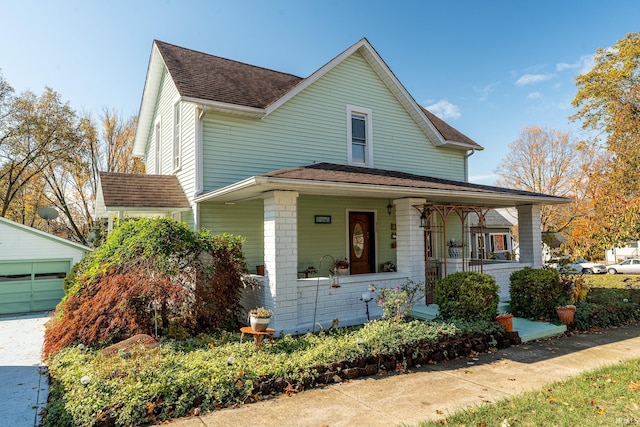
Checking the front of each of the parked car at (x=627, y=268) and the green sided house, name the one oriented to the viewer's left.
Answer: the parked car

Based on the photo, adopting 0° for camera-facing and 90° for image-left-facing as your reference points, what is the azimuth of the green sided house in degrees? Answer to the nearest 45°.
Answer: approximately 315°

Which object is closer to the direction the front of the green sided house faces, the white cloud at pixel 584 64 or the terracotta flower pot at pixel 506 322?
the terracotta flower pot

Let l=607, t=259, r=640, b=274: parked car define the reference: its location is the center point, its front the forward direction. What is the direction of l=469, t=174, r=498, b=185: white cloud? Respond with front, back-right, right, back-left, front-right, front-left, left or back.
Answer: front-right

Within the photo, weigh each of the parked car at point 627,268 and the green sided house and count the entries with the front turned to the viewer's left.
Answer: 1

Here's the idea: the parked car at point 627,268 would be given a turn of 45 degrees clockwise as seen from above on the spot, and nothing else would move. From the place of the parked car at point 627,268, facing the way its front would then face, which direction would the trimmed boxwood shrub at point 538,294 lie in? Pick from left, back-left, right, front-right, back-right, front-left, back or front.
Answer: back-left

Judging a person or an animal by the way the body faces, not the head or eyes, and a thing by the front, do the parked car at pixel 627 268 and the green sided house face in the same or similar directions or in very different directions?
very different directions

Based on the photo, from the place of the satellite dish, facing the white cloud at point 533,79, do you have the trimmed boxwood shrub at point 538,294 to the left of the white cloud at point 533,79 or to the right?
right

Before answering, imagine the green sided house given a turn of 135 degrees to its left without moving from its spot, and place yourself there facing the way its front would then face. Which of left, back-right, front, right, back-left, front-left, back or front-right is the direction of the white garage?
left

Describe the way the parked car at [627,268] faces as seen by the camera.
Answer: facing to the left of the viewer

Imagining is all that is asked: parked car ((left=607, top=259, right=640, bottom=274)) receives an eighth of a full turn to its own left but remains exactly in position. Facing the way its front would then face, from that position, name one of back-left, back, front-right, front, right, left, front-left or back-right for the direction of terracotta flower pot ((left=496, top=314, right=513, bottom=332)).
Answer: front-left

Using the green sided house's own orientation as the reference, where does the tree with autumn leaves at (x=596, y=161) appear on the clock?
The tree with autumn leaves is roughly at 9 o'clock from the green sided house.
